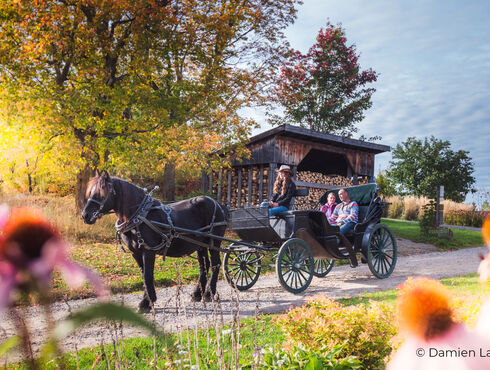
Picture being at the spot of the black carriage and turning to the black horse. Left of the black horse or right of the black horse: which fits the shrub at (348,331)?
left

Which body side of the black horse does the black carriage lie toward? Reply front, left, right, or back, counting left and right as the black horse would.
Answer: back

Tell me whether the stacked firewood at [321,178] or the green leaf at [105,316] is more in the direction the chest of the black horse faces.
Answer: the green leaf

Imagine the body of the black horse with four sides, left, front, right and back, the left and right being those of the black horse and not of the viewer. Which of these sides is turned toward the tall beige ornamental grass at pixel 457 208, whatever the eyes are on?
back

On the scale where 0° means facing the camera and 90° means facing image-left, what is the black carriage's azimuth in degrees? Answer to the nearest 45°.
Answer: approximately 45°

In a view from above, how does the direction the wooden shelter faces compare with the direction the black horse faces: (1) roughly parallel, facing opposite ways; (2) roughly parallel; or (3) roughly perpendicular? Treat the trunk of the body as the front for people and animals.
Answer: roughly perpendicular

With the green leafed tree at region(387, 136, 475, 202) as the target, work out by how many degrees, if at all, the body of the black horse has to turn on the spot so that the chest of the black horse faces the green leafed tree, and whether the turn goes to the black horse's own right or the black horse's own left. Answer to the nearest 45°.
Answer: approximately 180°

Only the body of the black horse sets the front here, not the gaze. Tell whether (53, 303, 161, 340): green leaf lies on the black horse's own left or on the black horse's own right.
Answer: on the black horse's own left

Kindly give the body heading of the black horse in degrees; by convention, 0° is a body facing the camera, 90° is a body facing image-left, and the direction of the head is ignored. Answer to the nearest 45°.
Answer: approximately 45°

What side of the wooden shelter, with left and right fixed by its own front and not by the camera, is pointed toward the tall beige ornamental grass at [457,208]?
left
